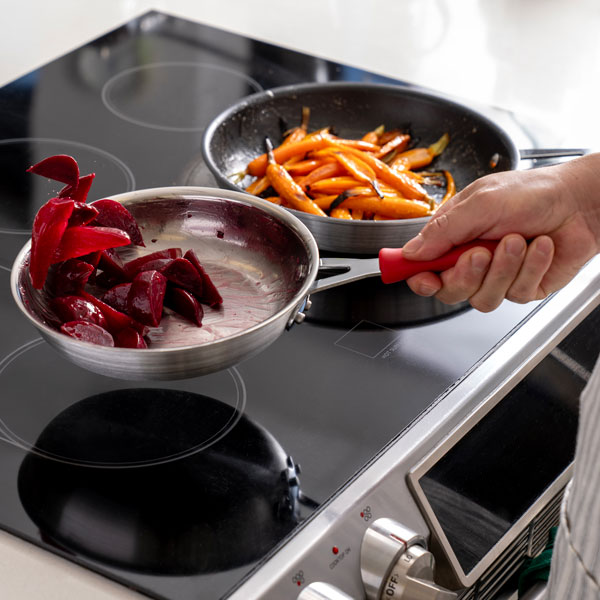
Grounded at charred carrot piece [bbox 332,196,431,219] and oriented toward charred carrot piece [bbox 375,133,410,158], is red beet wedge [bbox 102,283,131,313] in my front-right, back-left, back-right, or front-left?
back-left

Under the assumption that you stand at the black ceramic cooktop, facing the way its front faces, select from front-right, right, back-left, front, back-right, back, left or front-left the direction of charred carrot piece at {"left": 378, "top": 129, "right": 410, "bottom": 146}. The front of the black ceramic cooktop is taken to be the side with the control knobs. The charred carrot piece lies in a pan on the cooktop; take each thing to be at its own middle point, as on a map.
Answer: back-left

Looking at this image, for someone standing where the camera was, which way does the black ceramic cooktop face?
facing the viewer and to the right of the viewer
